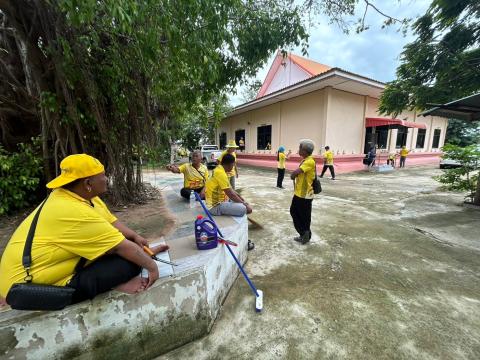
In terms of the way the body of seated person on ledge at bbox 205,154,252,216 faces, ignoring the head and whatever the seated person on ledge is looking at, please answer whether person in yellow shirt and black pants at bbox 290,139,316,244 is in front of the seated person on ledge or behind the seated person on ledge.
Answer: in front

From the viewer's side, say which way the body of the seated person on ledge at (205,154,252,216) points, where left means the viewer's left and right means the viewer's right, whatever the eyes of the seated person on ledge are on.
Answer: facing to the right of the viewer

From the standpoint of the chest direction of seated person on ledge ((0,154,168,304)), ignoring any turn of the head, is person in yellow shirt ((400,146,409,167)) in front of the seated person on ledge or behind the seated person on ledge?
in front

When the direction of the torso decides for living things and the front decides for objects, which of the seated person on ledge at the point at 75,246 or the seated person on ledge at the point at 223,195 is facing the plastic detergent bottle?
the seated person on ledge at the point at 75,246

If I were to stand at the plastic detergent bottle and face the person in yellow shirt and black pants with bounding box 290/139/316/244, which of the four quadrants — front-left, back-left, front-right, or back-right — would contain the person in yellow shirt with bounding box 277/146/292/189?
front-left

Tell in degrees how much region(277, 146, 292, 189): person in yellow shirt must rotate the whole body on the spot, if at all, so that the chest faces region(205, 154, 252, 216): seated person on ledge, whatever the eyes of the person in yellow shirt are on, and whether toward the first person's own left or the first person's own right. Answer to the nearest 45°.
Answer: approximately 90° to the first person's own right

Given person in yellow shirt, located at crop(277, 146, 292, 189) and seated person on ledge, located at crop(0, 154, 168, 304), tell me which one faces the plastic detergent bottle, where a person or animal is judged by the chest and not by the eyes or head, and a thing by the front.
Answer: the seated person on ledge

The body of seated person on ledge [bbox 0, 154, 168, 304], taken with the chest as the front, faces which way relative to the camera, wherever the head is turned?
to the viewer's right

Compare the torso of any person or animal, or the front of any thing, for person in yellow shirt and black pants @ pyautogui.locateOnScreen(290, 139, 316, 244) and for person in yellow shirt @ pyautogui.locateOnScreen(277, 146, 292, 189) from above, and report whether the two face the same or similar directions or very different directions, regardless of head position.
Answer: very different directions
